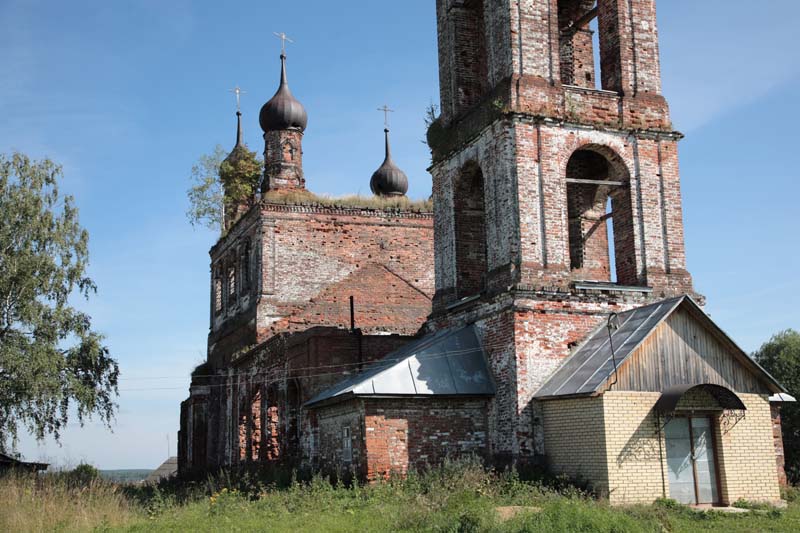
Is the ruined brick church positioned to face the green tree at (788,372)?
no

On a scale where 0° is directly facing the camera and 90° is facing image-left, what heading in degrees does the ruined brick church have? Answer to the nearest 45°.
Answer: approximately 315°
